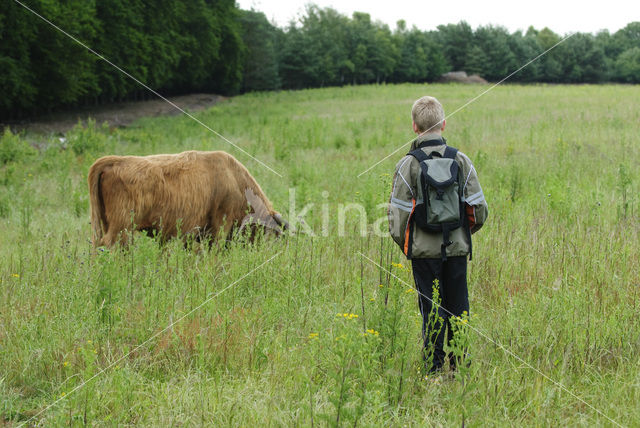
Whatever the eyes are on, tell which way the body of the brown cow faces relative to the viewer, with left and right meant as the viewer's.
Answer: facing to the right of the viewer

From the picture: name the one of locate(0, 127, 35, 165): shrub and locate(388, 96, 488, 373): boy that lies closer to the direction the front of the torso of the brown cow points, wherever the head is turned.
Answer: the boy

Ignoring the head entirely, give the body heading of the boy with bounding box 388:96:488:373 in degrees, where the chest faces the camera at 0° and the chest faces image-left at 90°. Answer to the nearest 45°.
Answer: approximately 180°

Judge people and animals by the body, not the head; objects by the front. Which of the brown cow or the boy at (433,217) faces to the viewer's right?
the brown cow

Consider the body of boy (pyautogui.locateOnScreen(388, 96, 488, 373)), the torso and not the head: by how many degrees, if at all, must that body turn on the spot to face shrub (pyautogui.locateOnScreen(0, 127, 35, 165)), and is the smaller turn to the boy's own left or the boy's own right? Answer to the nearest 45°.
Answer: approximately 45° to the boy's own left

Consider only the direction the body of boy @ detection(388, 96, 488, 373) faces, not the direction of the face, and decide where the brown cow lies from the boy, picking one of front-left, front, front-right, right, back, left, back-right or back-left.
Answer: front-left

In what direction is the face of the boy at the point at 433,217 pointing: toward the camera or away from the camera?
away from the camera

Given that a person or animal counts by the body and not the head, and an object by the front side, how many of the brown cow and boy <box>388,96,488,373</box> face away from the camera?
1
